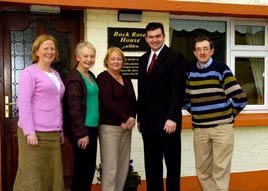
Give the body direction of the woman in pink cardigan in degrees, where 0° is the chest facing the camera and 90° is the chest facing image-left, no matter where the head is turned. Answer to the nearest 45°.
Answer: approximately 315°

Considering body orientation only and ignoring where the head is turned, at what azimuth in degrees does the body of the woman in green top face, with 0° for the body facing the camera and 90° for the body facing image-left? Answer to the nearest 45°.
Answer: approximately 315°

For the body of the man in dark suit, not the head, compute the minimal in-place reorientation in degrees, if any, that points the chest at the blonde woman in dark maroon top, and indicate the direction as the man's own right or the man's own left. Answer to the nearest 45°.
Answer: approximately 45° to the man's own right

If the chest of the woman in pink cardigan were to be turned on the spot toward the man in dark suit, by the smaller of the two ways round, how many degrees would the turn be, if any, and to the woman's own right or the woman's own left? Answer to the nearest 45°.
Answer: approximately 45° to the woman's own left

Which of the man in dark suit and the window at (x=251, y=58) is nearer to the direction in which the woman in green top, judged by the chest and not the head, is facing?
the man in dark suit
